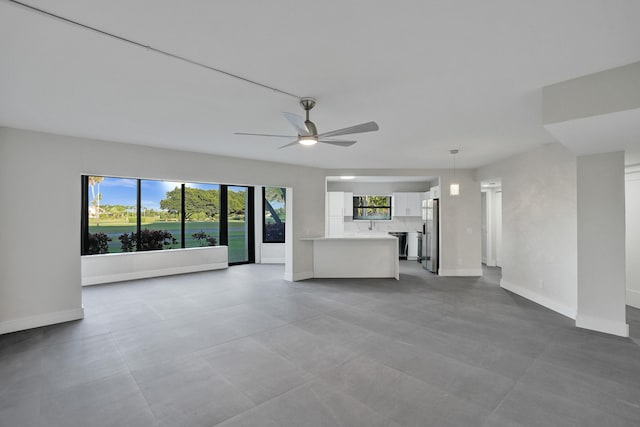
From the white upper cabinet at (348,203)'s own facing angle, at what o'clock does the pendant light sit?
The pendant light is roughly at 11 o'clock from the white upper cabinet.

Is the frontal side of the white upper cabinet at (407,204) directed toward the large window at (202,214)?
no

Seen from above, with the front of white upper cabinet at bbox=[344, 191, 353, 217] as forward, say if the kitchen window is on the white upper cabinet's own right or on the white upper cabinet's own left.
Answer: on the white upper cabinet's own left

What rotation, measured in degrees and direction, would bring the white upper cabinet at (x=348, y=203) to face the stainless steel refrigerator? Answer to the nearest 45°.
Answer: approximately 45° to its left

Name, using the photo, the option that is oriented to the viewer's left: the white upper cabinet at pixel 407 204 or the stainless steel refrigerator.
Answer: the stainless steel refrigerator

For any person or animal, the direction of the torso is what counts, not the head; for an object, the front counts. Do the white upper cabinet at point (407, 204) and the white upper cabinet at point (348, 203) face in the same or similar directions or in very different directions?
same or similar directions

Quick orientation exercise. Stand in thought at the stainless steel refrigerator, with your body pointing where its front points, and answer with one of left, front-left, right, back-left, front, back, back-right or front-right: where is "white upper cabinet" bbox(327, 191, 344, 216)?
front

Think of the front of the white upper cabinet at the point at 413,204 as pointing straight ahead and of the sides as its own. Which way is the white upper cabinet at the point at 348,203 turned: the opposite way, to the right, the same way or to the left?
the same way

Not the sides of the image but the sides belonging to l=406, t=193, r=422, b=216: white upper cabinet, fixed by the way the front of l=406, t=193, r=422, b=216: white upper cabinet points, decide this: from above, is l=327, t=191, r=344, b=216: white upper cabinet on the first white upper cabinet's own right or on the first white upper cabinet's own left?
on the first white upper cabinet's own right

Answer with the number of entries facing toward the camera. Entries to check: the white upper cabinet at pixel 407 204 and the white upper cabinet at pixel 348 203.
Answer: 2

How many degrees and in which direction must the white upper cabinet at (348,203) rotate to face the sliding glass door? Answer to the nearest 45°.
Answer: approximately 90° to its right

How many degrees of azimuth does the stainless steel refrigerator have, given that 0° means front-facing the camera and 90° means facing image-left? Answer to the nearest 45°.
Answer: approximately 90°

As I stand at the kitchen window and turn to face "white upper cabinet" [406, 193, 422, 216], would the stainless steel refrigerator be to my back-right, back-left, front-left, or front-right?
front-right

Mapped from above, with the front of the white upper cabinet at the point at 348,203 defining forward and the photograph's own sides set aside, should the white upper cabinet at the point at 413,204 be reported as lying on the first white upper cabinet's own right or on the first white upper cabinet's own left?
on the first white upper cabinet's own left

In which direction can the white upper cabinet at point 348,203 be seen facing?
toward the camera

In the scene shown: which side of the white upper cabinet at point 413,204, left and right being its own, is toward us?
front
